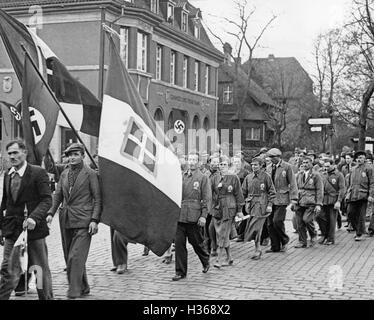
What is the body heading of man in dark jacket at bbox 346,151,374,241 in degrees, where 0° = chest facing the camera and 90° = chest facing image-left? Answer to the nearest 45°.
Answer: approximately 45°

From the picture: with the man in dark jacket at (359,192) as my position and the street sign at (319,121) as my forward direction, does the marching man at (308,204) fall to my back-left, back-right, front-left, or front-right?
back-left
